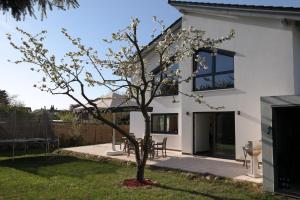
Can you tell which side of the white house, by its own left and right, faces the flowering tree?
front

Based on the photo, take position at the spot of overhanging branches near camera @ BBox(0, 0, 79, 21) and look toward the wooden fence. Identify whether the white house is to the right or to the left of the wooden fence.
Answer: right

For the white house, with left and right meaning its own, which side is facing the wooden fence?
right

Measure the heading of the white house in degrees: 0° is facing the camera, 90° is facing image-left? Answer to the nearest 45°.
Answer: approximately 45°

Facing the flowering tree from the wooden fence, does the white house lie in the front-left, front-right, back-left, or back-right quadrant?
front-left

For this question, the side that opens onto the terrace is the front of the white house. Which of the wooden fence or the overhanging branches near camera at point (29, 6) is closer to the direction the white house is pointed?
the overhanging branches near camera

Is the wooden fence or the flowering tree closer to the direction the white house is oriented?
the flowering tree
